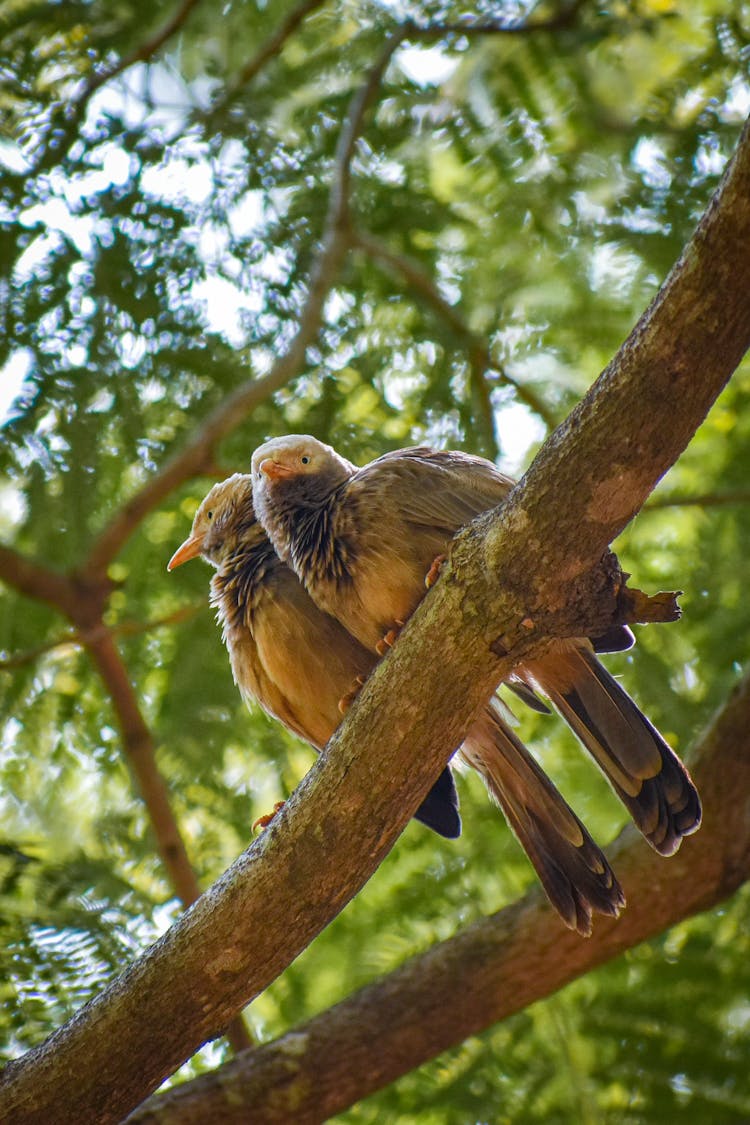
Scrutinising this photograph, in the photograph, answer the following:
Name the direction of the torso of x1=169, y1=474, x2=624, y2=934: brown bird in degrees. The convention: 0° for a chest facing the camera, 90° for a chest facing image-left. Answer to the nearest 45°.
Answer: approximately 90°
